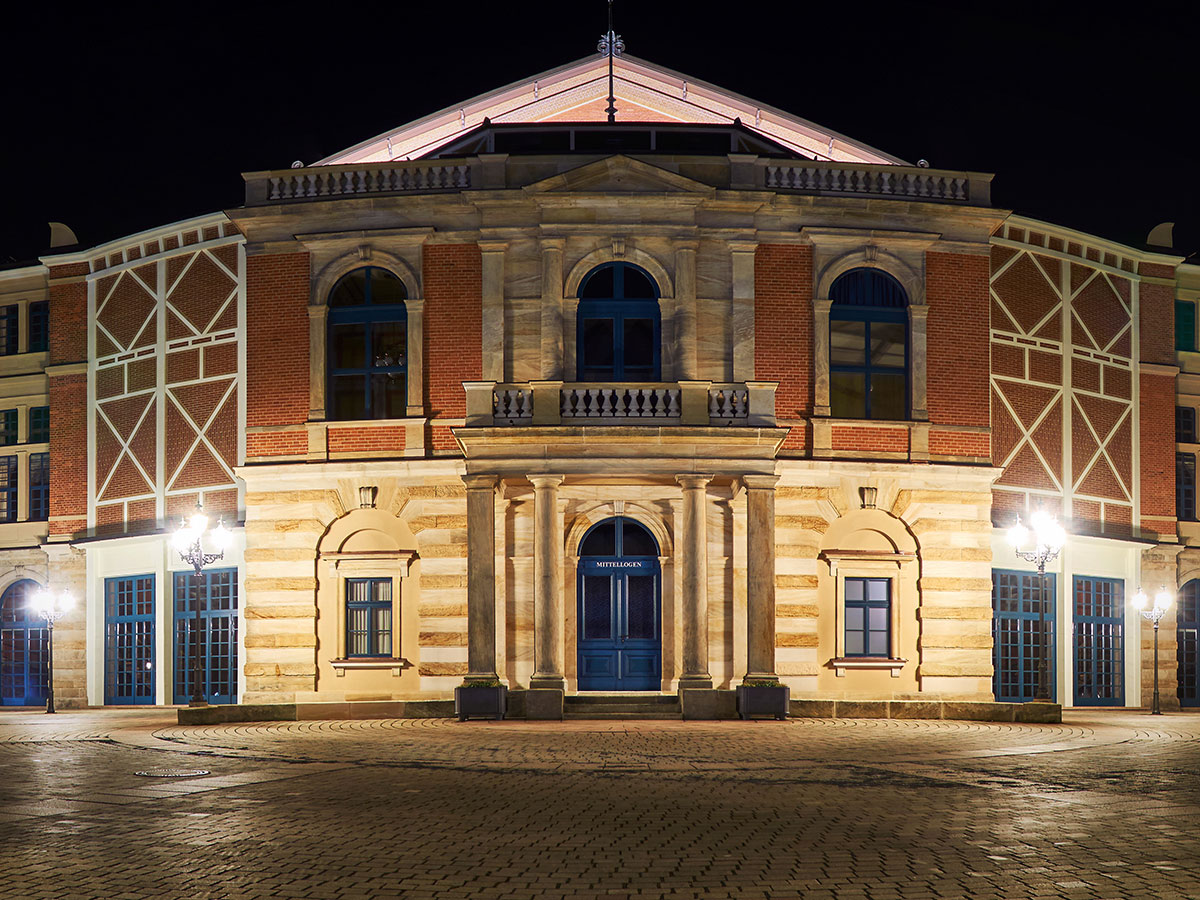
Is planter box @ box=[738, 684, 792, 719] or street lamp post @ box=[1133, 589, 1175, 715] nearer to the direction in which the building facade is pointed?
the planter box

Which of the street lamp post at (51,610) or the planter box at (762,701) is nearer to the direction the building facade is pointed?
the planter box

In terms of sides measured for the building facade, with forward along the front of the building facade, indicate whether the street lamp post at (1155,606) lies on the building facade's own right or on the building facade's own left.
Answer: on the building facade's own left

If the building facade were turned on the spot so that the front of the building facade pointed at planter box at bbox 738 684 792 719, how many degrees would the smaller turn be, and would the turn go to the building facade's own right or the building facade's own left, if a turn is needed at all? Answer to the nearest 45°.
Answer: approximately 45° to the building facade's own left

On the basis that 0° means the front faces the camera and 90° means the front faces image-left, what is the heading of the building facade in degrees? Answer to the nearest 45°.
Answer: approximately 0°
